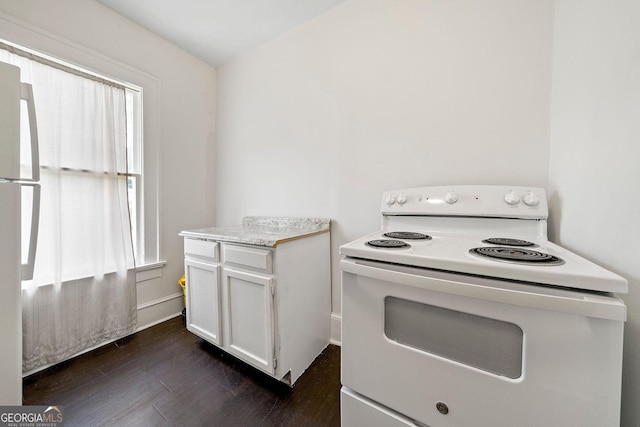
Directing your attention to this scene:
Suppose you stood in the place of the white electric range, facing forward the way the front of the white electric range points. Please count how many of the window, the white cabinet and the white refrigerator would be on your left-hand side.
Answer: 0

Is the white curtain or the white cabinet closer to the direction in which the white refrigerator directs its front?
the white cabinet

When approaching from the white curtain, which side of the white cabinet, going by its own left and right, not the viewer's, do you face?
right

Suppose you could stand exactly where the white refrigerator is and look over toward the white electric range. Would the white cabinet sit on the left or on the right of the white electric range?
left

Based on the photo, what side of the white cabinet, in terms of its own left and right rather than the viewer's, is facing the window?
right

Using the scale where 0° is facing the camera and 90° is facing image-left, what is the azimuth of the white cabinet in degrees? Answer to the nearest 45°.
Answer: approximately 45°

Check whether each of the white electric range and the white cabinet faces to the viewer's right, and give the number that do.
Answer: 0

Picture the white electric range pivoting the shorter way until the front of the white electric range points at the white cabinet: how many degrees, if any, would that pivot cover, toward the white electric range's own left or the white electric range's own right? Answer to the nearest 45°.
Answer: approximately 90° to the white electric range's own right

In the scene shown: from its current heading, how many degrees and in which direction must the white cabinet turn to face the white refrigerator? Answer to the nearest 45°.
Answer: approximately 45° to its right

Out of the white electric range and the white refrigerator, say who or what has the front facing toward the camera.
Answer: the white electric range

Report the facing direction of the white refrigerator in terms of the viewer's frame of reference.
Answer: facing to the right of the viewer

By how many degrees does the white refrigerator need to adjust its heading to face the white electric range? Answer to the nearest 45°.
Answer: approximately 45° to its right

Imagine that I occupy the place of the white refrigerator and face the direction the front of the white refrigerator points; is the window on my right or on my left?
on my left

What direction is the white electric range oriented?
toward the camera

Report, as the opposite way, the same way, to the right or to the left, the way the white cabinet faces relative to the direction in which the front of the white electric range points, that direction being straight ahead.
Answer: the same way
